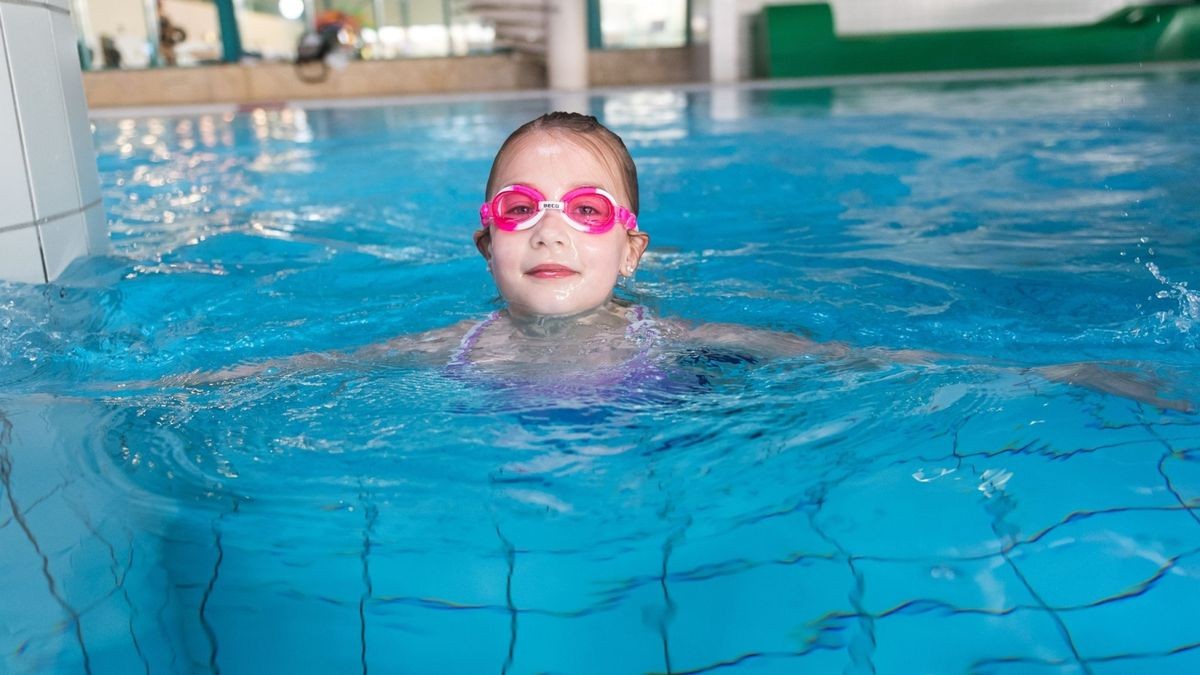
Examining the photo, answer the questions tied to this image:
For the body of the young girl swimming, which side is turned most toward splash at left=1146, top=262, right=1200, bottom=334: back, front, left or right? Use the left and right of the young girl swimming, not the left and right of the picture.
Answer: left

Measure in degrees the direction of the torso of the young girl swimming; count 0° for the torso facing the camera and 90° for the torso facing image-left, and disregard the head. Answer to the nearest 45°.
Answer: approximately 0°

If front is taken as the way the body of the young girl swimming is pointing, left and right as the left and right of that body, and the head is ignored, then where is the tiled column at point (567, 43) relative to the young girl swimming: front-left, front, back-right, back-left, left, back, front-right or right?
back

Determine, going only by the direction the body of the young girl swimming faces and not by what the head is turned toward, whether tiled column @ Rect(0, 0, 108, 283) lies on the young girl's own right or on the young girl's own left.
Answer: on the young girl's own right
